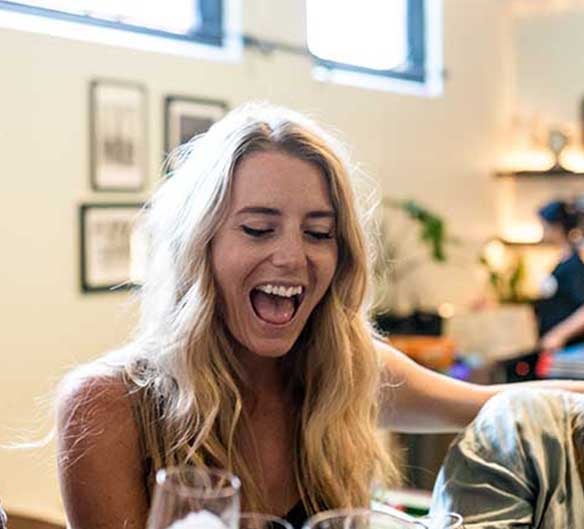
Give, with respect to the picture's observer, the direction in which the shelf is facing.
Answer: facing the viewer

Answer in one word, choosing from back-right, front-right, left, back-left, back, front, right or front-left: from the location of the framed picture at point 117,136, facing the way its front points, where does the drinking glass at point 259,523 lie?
front-right

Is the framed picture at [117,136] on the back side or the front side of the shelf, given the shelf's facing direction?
on the front side

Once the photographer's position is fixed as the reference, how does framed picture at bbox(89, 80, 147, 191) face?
facing the viewer and to the right of the viewer

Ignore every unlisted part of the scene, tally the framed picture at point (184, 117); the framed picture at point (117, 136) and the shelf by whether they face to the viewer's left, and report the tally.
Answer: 0

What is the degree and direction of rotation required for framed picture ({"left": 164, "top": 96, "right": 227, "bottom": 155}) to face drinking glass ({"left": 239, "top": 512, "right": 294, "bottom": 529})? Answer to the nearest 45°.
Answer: approximately 45° to its right

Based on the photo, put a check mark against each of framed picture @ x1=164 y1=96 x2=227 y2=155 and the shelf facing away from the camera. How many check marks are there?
0

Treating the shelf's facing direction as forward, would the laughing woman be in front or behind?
in front

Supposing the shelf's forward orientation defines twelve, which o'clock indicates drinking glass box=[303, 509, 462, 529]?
The drinking glass is roughly at 12 o'clock from the shelf.

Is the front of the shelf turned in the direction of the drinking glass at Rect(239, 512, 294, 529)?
yes

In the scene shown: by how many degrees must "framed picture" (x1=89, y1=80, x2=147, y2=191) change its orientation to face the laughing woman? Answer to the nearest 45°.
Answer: approximately 45° to its right
